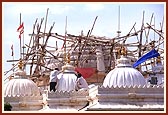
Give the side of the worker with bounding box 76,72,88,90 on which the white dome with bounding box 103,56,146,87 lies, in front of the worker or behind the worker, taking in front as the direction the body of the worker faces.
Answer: behind
